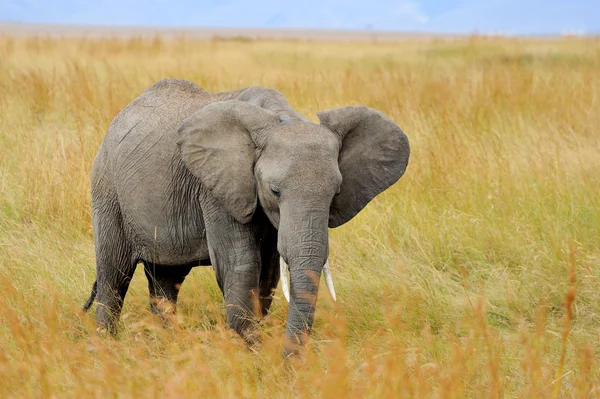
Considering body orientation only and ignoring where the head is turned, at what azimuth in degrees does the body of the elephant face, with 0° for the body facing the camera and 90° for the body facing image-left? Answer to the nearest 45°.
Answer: approximately 315°
